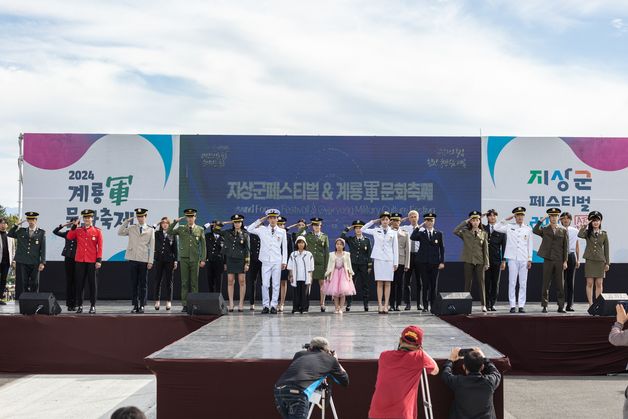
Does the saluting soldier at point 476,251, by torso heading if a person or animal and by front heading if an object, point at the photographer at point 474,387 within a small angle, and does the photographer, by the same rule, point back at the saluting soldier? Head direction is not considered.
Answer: yes

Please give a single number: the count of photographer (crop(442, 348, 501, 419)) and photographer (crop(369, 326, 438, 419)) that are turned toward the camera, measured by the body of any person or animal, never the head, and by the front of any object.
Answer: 0

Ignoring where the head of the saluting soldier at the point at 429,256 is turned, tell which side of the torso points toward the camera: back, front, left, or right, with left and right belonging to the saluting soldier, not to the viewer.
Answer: front

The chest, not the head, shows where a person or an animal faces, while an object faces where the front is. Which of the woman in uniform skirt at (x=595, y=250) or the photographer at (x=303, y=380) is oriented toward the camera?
the woman in uniform skirt

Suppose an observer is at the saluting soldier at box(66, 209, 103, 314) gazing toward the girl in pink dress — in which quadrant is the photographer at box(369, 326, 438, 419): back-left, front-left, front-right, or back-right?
front-right

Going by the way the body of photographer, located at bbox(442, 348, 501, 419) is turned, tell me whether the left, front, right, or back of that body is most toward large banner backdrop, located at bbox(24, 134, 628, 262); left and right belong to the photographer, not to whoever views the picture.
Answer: front

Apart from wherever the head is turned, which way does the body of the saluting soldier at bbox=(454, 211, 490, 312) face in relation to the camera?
toward the camera

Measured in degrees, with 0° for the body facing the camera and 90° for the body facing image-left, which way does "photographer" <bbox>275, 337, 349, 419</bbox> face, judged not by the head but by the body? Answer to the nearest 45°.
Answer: approximately 225°

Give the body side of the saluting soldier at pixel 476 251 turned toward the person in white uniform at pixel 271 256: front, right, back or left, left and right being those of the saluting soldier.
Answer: right

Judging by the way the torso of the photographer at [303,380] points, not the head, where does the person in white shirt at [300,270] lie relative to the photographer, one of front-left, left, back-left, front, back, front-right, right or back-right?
front-left

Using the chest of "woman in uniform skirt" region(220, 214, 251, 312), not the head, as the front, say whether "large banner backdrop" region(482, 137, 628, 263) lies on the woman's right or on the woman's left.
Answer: on the woman's left

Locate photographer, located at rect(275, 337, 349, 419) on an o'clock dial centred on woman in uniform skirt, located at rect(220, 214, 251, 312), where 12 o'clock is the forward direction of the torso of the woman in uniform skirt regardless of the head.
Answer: The photographer is roughly at 12 o'clock from the woman in uniform skirt.

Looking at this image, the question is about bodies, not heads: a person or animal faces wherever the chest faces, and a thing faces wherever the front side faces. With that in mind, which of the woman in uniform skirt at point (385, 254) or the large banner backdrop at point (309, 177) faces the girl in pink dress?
the large banner backdrop

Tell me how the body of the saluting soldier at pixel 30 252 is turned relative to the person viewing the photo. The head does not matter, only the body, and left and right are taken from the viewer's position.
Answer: facing the viewer

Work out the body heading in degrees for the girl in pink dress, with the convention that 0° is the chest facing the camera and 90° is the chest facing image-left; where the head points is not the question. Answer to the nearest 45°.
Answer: approximately 0°

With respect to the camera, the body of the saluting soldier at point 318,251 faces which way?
toward the camera

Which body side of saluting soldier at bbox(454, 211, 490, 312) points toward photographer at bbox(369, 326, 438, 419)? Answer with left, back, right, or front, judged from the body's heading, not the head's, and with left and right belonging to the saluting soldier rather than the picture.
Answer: front

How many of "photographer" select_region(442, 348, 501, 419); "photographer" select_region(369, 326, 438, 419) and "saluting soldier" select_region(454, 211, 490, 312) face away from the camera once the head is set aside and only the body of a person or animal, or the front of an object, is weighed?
2

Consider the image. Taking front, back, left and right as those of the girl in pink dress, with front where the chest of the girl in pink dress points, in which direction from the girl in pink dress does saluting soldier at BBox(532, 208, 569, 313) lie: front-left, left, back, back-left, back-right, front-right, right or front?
left
